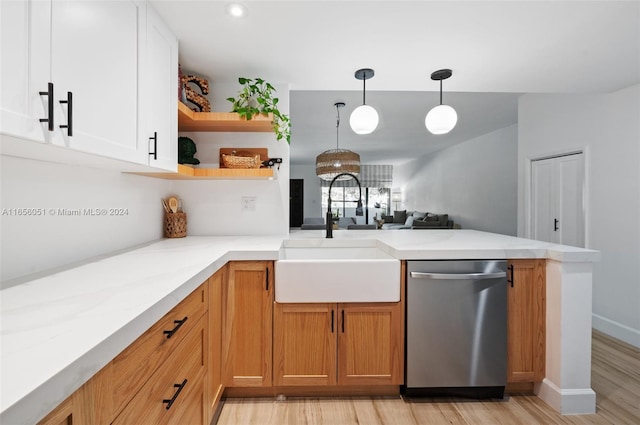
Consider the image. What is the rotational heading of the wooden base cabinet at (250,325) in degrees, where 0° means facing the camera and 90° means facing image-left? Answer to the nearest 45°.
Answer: approximately 0°

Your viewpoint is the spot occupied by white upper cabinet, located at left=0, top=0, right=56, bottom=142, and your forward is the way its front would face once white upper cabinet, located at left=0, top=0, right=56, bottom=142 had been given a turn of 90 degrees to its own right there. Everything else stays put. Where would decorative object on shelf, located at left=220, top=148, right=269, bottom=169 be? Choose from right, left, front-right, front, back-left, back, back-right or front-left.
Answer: back

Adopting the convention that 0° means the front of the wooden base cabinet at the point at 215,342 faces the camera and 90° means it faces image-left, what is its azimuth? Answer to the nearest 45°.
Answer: approximately 270°

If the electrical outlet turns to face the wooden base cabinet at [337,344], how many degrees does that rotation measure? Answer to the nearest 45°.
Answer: approximately 45° to its left

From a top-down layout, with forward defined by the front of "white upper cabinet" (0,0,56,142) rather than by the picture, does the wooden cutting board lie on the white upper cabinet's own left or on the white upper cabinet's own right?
on the white upper cabinet's own left

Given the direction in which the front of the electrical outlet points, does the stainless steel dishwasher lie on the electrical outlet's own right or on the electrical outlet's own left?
on the electrical outlet's own left

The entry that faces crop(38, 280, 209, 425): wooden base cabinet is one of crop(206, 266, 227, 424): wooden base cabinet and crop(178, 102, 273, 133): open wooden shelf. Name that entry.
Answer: the open wooden shelf
